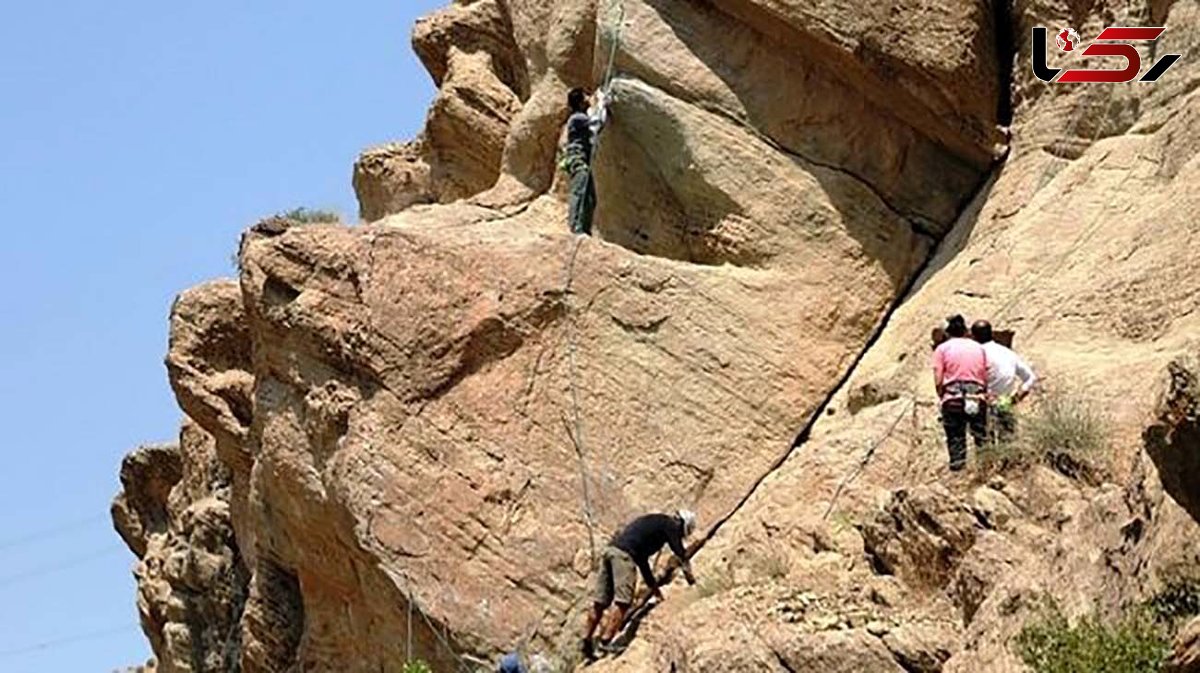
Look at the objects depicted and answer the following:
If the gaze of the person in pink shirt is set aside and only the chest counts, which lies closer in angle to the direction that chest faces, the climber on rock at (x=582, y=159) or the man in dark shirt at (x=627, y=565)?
the climber on rock

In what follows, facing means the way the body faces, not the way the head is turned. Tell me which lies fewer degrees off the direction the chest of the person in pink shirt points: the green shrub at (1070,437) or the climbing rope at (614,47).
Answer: the climbing rope

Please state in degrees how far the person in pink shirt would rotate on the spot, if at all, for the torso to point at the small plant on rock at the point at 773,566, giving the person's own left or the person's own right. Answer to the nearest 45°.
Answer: approximately 90° to the person's own left

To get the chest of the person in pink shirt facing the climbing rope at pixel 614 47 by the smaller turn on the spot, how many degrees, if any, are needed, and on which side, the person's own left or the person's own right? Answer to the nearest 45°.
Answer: approximately 45° to the person's own left

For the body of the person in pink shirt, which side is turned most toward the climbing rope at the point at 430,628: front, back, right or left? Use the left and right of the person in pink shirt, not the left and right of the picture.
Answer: left

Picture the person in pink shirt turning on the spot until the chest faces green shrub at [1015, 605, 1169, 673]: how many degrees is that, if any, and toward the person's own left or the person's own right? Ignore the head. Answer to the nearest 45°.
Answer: approximately 180°

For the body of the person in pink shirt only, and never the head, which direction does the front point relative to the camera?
away from the camera

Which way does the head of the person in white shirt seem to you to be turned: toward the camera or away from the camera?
away from the camera
